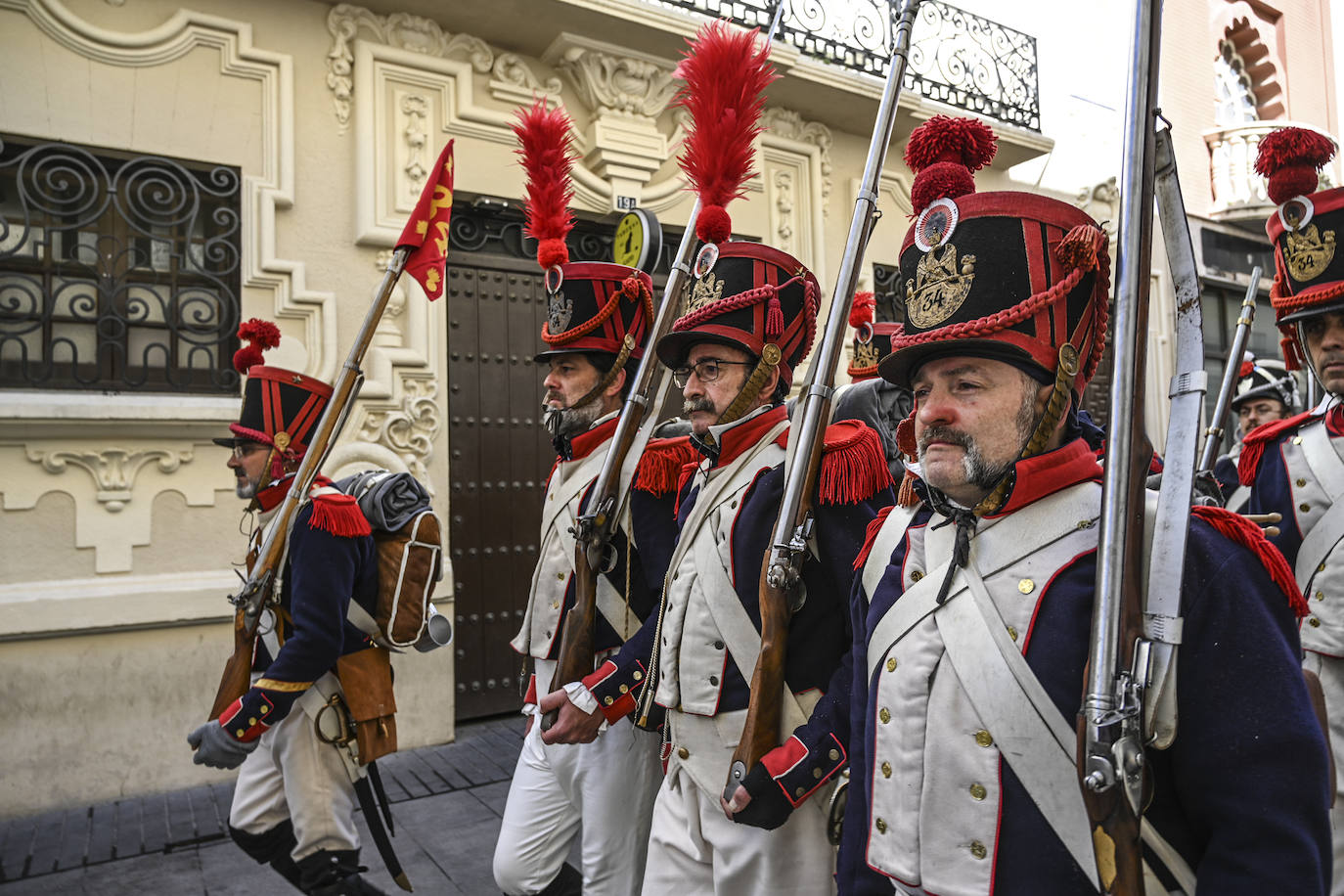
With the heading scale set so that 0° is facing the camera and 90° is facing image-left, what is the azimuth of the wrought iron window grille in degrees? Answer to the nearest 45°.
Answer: approximately 315°

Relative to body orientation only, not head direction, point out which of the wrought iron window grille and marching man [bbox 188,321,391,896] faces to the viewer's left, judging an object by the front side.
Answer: the marching man

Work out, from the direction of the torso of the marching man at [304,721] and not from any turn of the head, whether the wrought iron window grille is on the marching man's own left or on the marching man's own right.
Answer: on the marching man's own right

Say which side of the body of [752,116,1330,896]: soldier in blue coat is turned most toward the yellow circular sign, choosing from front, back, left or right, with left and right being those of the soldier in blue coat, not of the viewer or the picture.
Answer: right

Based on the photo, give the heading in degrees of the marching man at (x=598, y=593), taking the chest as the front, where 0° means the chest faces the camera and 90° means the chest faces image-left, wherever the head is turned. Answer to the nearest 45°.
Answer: approximately 45°

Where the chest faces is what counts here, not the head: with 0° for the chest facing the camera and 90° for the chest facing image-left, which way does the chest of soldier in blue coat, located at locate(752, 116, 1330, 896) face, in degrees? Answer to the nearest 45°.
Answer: approximately 45°

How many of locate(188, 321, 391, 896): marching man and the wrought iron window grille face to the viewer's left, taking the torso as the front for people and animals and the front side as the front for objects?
1

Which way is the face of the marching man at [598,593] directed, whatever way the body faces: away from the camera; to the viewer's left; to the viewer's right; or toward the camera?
to the viewer's left

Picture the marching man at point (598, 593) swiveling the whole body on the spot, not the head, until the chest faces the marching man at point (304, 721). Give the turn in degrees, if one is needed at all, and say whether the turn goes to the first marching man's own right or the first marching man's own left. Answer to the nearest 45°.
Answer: approximately 45° to the first marching man's own right

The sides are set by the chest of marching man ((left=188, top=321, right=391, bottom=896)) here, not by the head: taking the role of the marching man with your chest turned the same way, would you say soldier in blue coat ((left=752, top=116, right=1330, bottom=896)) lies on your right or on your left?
on your left
